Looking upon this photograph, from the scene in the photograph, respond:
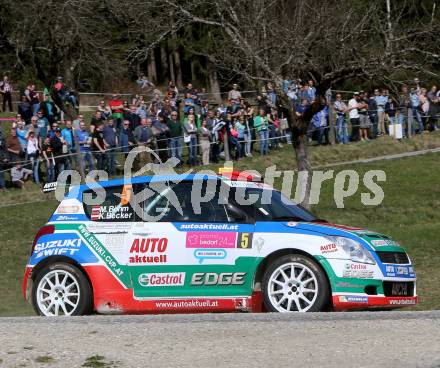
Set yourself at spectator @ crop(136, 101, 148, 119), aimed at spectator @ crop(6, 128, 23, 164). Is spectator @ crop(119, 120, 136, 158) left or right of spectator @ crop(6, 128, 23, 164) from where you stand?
left

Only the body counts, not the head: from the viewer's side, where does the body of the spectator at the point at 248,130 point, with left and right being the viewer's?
facing the viewer and to the left of the viewer

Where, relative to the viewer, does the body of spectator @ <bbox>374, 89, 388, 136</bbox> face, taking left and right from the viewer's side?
facing the viewer

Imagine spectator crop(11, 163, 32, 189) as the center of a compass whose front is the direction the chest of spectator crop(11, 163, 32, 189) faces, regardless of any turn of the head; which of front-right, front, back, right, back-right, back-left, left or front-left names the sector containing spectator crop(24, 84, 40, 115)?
back-left

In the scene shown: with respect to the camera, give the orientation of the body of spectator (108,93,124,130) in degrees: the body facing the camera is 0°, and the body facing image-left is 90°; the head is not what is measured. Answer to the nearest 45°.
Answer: approximately 0°

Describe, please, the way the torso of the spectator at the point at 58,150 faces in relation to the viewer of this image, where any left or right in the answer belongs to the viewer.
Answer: facing the viewer and to the right of the viewer

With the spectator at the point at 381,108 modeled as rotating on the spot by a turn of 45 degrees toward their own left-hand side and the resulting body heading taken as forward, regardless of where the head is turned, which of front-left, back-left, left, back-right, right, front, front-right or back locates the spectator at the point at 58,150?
right

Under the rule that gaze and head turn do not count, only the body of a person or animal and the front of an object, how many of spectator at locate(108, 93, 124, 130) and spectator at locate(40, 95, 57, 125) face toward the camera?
2

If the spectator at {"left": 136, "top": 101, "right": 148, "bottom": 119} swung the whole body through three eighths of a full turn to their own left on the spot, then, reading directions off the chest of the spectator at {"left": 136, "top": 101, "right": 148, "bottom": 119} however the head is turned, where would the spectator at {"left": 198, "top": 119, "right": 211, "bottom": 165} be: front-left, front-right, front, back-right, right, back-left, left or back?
right

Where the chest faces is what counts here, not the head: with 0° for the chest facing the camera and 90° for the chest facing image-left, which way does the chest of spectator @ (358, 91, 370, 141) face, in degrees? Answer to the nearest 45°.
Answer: approximately 45°

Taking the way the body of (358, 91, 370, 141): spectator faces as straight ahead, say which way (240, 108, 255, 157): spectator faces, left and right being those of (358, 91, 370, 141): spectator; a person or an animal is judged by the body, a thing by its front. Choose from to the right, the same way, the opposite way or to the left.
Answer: the same way

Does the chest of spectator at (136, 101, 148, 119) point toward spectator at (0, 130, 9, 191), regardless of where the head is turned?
no

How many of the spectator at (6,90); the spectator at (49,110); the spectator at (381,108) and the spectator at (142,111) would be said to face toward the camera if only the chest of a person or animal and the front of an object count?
4

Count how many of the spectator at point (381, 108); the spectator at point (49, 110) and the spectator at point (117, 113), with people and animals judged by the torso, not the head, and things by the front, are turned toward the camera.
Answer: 3

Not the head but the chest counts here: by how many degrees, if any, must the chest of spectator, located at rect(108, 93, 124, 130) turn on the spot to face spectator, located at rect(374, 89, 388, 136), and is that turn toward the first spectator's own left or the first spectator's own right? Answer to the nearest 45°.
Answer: approximately 90° to the first spectator's own left

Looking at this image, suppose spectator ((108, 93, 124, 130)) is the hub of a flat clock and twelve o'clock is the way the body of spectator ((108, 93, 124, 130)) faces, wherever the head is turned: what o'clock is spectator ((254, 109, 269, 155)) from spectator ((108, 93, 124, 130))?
spectator ((254, 109, 269, 155)) is roughly at 9 o'clock from spectator ((108, 93, 124, 130)).
